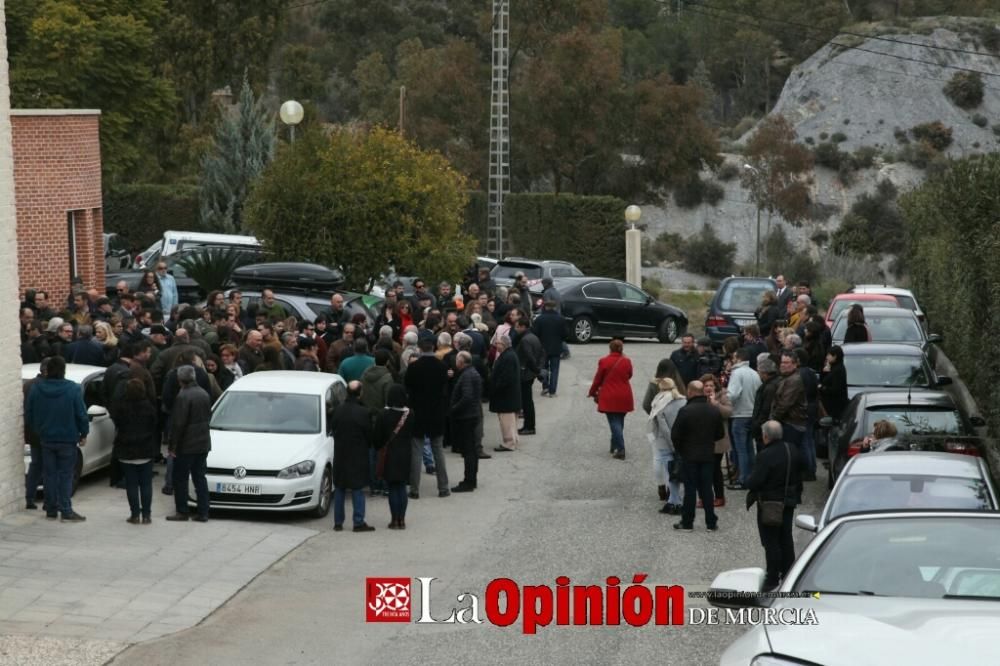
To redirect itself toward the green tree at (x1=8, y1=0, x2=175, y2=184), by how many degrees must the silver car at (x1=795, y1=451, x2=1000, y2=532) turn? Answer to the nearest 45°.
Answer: approximately 135° to its right

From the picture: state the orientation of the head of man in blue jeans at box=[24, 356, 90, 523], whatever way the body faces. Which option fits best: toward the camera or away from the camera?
away from the camera

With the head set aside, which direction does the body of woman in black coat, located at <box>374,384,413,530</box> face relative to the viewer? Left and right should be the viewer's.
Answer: facing away from the viewer

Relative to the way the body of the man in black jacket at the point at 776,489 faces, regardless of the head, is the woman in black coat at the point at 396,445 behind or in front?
in front

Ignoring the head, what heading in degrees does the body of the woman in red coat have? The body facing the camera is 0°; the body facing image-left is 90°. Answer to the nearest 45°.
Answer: approximately 180°

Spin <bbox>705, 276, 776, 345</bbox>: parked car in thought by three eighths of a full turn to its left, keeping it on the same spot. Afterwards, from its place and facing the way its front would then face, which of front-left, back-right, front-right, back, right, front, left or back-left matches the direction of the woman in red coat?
front-left

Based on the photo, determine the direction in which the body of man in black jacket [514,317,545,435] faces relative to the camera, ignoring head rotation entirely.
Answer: to the viewer's left

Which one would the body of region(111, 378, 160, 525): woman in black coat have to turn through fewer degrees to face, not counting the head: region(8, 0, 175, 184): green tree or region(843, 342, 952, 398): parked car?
the green tree

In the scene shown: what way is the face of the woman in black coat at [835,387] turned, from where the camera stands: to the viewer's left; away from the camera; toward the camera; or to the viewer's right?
to the viewer's left

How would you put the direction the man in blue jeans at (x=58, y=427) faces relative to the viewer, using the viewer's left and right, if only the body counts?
facing away from the viewer

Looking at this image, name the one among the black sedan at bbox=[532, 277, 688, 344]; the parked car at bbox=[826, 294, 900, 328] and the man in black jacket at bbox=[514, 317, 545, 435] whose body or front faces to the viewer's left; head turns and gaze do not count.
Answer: the man in black jacket

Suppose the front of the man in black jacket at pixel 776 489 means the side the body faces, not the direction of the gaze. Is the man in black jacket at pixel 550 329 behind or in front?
in front

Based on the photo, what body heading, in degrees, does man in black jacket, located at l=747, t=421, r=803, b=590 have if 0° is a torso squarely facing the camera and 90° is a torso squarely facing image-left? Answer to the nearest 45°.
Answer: approximately 135°

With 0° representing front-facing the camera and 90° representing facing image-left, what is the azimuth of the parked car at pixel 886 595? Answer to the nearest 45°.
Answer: approximately 0°

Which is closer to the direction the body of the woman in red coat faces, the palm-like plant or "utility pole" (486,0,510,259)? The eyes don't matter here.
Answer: the utility pole

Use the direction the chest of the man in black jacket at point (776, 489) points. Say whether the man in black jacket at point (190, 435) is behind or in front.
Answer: in front
